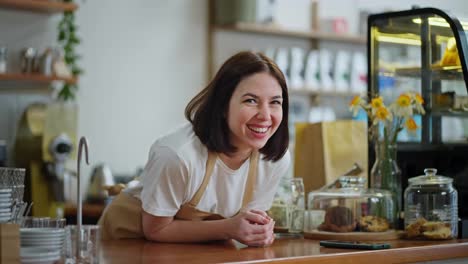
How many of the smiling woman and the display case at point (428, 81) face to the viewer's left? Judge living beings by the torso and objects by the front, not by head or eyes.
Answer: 0

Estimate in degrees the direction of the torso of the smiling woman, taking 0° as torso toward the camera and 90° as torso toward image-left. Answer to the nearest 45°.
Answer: approximately 315°

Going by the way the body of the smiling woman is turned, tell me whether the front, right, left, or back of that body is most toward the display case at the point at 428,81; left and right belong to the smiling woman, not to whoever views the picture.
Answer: left
